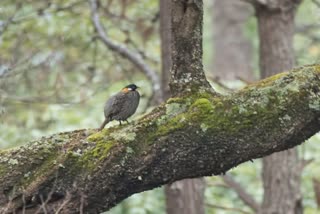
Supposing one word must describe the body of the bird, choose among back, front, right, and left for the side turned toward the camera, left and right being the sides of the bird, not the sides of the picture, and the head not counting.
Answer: right

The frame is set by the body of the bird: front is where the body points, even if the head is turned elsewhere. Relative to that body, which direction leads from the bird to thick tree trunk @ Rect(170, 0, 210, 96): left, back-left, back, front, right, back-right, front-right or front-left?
front-right

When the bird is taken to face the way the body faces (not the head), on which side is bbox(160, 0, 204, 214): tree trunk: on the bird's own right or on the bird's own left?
on the bird's own left

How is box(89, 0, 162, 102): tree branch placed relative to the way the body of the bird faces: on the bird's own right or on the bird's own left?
on the bird's own left

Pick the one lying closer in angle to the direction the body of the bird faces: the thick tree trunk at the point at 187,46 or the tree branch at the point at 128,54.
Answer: the thick tree trunk
